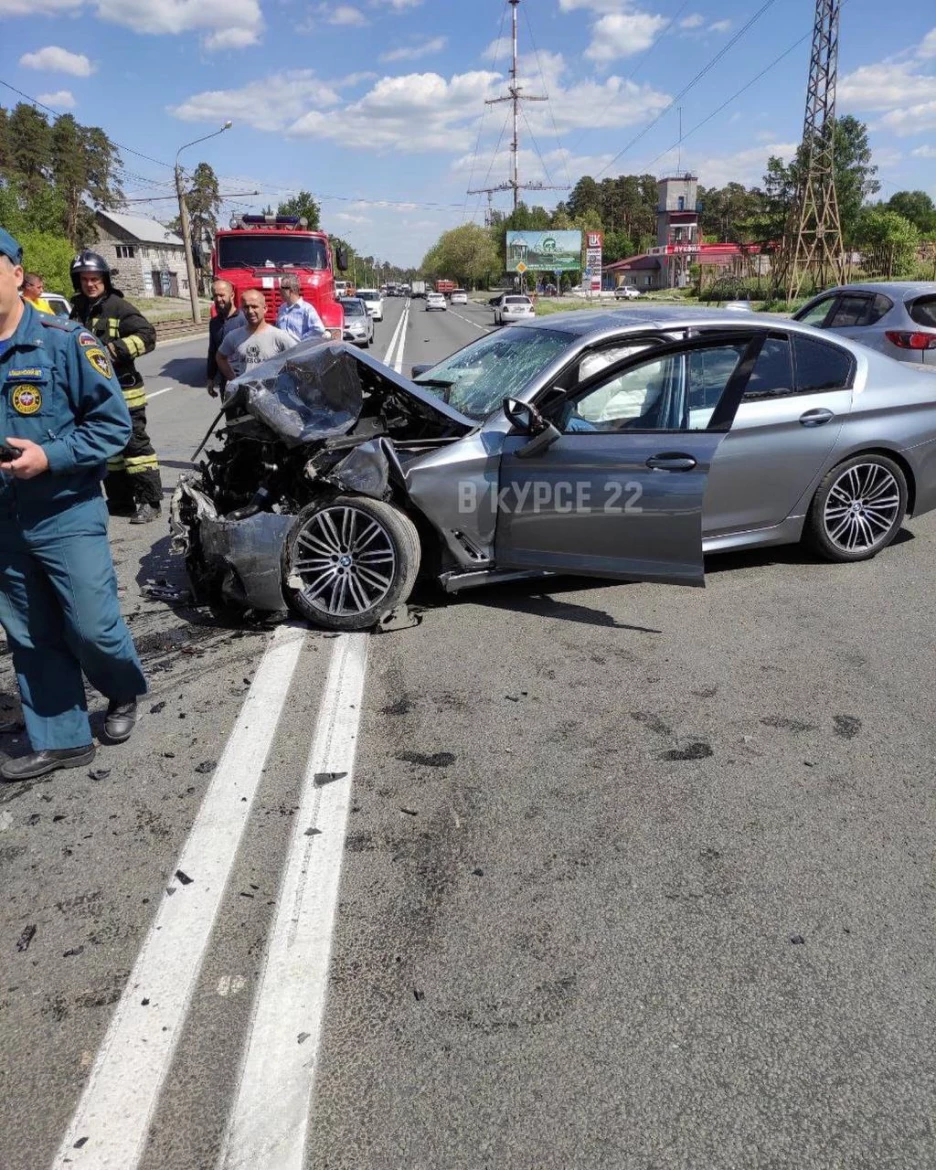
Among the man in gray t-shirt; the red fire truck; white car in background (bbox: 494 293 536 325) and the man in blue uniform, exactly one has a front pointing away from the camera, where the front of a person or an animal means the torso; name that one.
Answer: the white car in background

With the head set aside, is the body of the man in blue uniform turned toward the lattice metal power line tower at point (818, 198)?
no

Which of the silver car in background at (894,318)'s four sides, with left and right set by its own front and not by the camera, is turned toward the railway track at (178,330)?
front

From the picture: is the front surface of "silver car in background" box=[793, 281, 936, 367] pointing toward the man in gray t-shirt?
no

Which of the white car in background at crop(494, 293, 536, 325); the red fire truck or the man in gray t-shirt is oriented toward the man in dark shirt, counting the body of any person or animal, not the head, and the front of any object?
the red fire truck

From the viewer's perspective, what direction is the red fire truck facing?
toward the camera

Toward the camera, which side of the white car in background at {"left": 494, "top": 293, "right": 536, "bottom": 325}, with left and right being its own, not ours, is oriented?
back

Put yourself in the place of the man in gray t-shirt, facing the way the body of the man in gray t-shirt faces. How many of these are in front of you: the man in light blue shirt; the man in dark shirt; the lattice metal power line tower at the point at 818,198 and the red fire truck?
0

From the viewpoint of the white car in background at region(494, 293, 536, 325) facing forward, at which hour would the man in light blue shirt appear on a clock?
The man in light blue shirt is roughly at 6 o'clock from the white car in background.

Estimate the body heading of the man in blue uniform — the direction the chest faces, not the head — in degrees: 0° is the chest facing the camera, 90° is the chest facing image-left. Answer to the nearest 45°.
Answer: approximately 45°

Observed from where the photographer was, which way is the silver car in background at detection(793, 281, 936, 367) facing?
facing away from the viewer and to the left of the viewer

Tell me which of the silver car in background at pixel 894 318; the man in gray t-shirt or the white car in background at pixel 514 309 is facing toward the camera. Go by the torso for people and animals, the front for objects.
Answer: the man in gray t-shirt

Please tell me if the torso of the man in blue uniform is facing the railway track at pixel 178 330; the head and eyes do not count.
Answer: no

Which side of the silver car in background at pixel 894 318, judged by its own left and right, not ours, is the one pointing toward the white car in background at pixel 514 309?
front

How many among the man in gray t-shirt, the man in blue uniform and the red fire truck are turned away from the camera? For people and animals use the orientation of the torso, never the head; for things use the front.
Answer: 0

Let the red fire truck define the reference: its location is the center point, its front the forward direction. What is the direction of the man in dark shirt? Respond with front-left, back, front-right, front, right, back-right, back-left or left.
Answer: front

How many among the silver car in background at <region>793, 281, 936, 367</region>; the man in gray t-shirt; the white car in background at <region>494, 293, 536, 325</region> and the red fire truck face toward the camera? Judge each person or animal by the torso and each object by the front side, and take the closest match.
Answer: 2

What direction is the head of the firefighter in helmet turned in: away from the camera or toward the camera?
toward the camera
